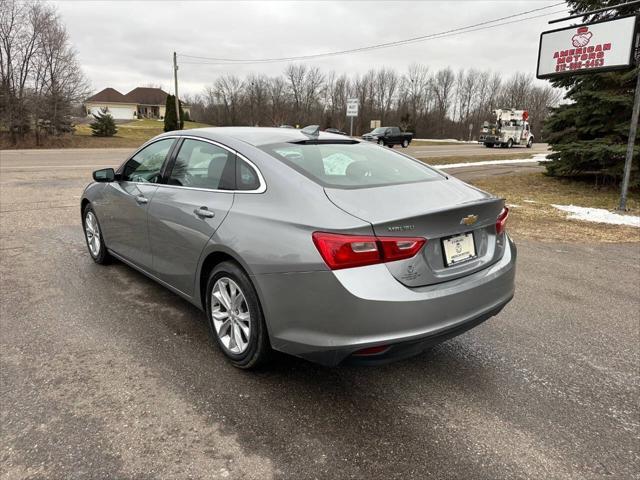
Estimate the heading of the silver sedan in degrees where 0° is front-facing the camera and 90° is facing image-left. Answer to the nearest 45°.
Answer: approximately 135°

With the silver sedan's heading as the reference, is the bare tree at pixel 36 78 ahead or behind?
ahead

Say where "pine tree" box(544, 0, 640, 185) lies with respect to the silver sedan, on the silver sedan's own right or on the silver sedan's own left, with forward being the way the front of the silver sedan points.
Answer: on the silver sedan's own right

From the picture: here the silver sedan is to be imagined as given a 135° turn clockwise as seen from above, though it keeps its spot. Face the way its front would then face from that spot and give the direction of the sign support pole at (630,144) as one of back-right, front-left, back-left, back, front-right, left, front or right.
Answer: front-left

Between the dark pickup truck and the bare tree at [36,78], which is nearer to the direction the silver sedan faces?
the bare tree

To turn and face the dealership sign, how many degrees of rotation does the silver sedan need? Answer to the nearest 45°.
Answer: approximately 90° to its right

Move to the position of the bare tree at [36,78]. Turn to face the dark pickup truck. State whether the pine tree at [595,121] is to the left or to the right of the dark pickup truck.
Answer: right

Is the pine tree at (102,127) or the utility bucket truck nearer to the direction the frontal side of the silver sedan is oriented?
the pine tree

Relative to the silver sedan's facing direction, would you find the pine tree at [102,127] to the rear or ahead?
ahead

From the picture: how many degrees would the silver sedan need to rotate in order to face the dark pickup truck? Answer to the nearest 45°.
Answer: approximately 45° to its right
